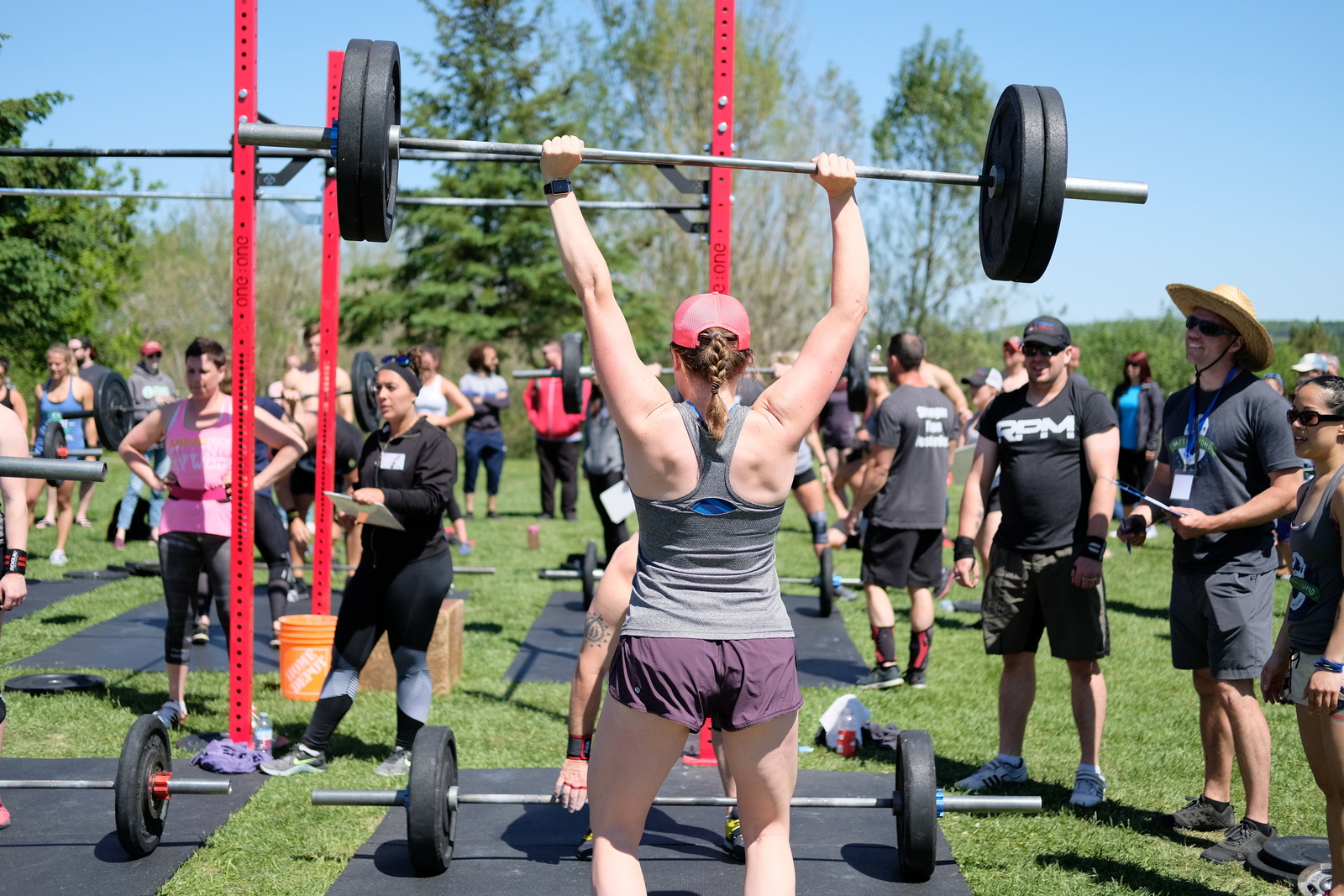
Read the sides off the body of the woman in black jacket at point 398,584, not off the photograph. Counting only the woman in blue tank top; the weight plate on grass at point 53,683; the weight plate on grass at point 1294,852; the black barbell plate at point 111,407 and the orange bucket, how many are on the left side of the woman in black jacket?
1

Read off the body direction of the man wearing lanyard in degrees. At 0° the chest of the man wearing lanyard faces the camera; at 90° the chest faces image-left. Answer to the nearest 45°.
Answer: approximately 45°

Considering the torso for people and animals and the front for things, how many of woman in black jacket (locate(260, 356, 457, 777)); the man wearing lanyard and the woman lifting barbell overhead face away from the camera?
1

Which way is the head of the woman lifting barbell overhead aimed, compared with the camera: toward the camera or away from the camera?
away from the camera

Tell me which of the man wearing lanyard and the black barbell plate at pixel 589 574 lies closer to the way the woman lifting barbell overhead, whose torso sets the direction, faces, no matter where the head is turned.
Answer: the black barbell plate

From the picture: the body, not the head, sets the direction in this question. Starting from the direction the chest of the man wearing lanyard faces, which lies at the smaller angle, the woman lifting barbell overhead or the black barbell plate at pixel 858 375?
the woman lifting barbell overhead

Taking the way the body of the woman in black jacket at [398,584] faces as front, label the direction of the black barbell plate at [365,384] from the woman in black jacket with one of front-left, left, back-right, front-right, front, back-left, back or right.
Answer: back-right

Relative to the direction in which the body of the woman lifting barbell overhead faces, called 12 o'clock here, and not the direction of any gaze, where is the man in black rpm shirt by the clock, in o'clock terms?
The man in black rpm shirt is roughly at 1 o'clock from the woman lifting barbell overhead.

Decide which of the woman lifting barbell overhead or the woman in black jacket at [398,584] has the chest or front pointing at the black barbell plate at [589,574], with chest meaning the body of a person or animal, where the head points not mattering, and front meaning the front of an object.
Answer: the woman lifting barbell overhead

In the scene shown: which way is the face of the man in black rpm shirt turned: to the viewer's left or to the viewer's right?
to the viewer's left

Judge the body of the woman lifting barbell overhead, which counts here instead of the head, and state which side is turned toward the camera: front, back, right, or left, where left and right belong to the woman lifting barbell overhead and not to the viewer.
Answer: back

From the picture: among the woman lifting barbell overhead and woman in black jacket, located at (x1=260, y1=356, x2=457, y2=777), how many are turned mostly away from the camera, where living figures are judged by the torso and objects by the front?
1
